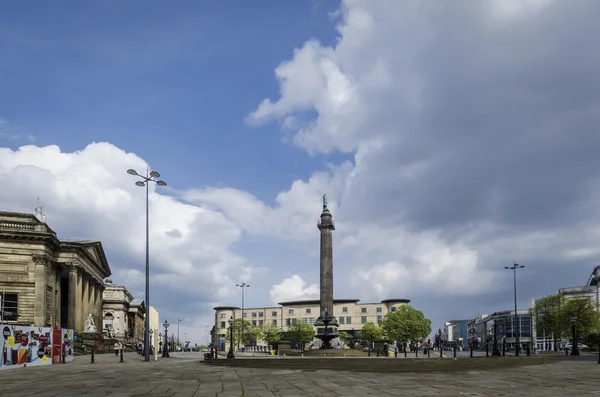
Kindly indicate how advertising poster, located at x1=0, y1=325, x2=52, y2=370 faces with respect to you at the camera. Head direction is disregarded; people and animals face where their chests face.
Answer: facing the viewer and to the right of the viewer
